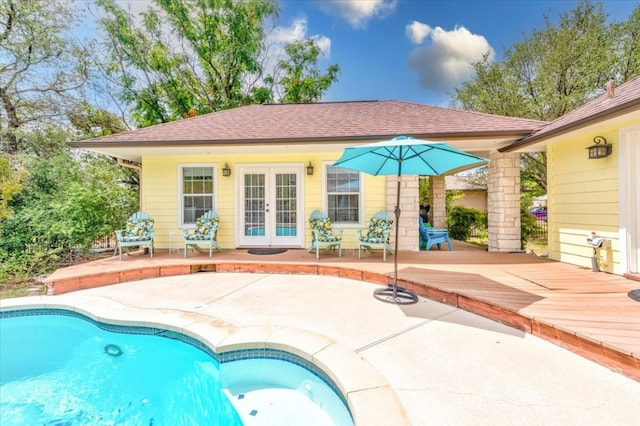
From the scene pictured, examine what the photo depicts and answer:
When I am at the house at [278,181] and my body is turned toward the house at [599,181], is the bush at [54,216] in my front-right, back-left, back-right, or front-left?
back-right

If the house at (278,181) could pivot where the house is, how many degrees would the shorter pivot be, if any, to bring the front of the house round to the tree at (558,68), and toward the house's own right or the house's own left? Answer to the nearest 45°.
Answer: approximately 90° to the house's own left

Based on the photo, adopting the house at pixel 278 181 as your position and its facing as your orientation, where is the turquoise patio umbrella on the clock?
The turquoise patio umbrella is roughly at 11 o'clock from the house.

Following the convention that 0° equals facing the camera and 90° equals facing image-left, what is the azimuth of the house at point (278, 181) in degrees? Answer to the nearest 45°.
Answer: approximately 0°

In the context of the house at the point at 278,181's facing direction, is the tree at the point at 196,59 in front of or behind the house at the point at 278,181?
behind

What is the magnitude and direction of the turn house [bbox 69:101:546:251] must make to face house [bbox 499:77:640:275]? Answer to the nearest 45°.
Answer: approximately 45° to its left

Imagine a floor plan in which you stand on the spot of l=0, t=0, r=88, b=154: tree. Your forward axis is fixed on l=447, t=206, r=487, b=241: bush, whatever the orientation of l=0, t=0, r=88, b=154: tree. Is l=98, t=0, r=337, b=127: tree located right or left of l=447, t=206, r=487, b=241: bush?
left

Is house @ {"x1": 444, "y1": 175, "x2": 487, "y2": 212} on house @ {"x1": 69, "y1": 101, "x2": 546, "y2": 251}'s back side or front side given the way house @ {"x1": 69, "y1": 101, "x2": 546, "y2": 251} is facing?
on the back side

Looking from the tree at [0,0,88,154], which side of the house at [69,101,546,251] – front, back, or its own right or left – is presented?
right

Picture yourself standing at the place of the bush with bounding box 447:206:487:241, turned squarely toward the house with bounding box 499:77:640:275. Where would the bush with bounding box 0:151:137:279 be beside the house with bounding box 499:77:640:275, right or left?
right

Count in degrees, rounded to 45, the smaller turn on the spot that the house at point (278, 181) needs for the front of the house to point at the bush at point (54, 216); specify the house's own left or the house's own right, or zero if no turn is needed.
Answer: approximately 90° to the house's own right

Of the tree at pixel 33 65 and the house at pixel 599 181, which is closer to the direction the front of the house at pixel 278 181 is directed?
the house
